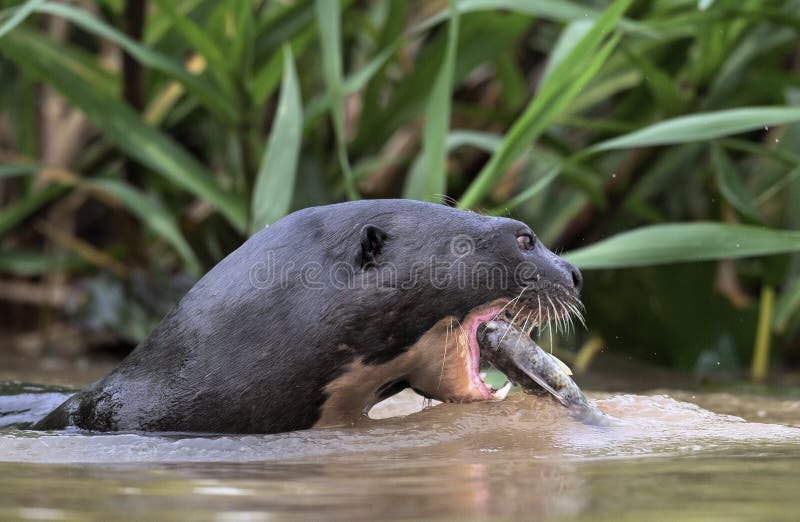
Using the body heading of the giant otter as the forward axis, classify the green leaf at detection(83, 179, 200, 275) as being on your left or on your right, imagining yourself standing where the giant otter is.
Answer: on your left

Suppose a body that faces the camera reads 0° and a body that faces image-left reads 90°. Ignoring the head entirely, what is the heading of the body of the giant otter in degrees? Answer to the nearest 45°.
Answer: approximately 270°

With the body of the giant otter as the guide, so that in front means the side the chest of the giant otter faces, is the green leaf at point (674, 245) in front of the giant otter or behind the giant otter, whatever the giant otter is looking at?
in front

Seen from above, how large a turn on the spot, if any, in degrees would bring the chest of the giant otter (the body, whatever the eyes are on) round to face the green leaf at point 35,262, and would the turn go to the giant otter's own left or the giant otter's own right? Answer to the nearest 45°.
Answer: approximately 135° to the giant otter's own left

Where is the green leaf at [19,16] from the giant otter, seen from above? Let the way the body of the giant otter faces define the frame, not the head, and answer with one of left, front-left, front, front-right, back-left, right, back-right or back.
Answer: back-left

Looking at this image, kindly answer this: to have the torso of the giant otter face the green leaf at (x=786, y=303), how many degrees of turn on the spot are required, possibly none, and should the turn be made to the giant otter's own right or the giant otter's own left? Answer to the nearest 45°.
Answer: approximately 45° to the giant otter's own left

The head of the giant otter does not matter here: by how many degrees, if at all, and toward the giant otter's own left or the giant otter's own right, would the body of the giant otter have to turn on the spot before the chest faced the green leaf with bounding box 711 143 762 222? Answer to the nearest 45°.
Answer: approximately 45° to the giant otter's own left
